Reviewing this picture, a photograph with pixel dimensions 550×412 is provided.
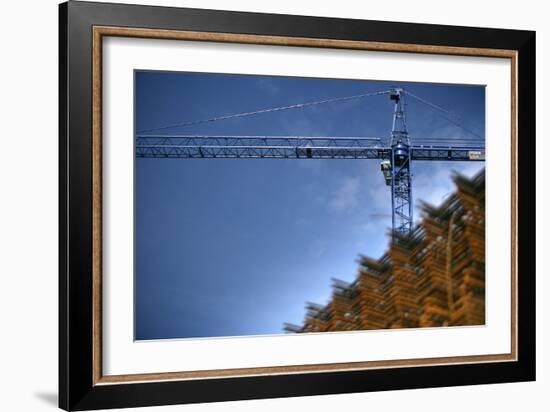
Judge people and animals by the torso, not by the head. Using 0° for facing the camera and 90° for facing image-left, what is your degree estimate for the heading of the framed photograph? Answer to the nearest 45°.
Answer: approximately 315°
